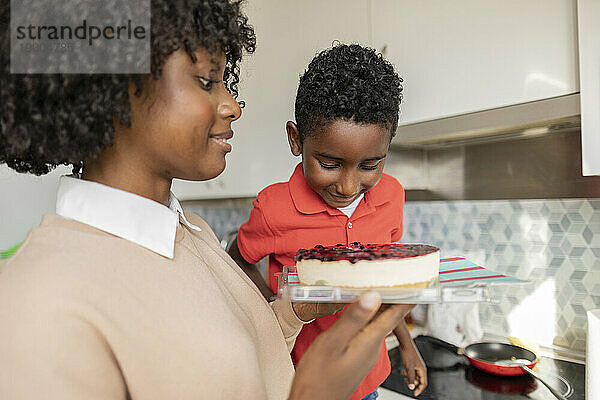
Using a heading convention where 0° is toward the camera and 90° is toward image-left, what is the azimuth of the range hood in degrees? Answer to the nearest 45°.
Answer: approximately 45°

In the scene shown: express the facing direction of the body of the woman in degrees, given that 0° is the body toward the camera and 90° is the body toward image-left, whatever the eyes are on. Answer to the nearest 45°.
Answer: approximately 270°

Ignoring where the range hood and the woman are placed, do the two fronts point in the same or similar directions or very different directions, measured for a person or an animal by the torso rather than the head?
very different directions

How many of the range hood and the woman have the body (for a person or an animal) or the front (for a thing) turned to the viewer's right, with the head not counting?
1
